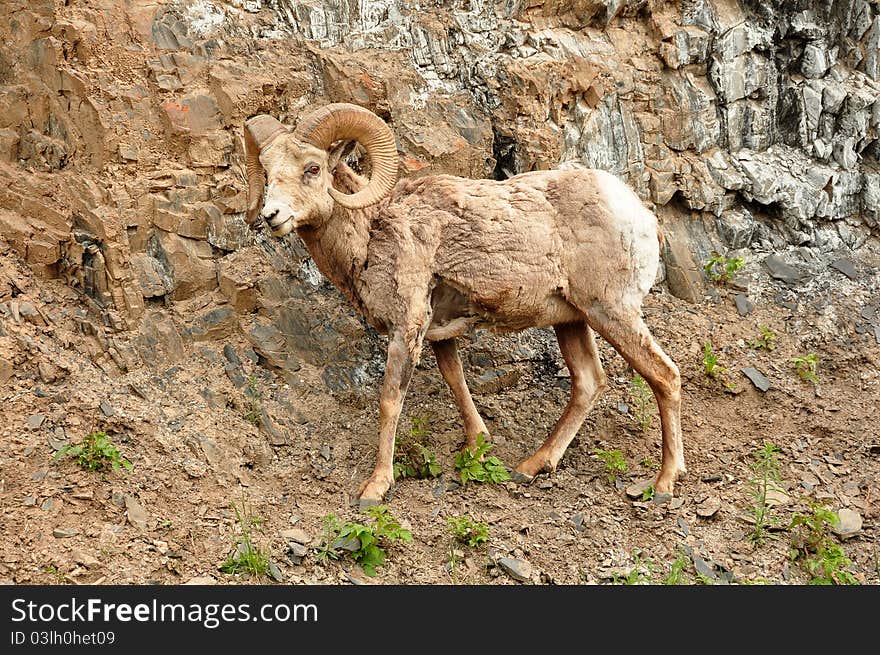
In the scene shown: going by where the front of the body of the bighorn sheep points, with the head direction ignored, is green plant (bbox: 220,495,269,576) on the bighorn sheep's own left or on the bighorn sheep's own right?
on the bighorn sheep's own left

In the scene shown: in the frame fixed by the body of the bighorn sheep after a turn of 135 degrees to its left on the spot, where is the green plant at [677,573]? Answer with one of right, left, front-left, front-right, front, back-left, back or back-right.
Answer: front

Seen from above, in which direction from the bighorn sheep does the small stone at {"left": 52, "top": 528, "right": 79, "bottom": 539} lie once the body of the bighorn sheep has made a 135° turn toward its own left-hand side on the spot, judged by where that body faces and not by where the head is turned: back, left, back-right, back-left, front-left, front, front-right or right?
right

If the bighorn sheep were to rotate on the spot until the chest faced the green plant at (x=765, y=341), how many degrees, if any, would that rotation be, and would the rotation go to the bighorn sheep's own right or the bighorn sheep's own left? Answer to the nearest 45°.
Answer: approximately 135° to the bighorn sheep's own right

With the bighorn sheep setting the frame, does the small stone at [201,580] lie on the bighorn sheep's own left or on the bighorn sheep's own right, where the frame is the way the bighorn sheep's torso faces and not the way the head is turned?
on the bighorn sheep's own left

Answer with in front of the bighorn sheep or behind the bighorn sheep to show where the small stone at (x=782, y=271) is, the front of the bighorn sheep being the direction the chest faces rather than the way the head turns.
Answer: behind

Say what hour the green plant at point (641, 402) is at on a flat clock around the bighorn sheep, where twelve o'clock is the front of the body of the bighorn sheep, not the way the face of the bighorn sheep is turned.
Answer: The green plant is roughly at 5 o'clock from the bighorn sheep.

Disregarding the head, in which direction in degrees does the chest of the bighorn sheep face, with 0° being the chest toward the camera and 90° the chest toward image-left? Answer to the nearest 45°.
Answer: approximately 90°

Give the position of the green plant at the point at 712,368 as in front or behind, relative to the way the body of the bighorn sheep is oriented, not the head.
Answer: behind

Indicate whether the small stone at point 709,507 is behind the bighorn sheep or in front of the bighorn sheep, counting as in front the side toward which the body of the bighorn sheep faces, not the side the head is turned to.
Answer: behind

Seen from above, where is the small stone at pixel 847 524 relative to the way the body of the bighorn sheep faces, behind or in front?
behind

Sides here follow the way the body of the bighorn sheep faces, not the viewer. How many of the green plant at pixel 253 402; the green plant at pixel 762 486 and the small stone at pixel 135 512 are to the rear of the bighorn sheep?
1

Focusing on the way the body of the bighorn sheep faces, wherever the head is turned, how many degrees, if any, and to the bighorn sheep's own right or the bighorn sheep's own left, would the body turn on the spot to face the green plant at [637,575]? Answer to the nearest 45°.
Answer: approximately 135° to the bighorn sheep's own left
